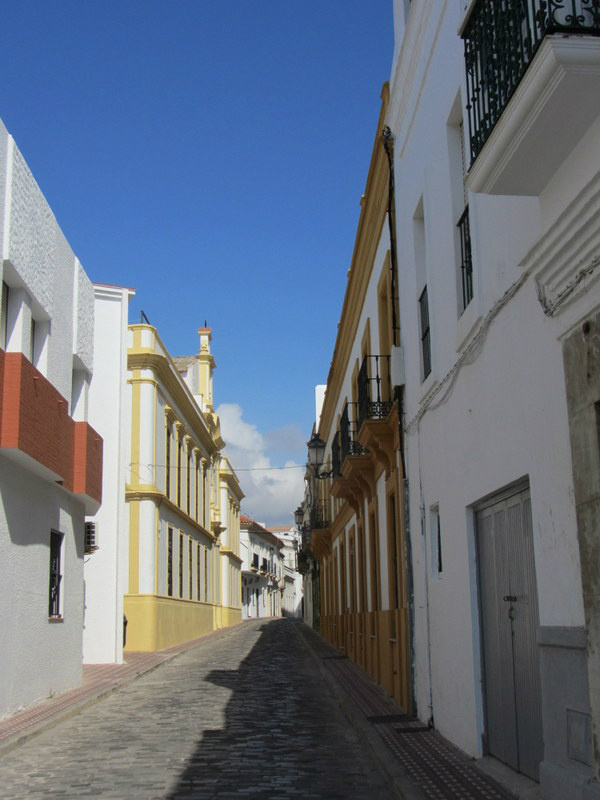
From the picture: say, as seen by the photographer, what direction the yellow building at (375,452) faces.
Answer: facing to the left of the viewer

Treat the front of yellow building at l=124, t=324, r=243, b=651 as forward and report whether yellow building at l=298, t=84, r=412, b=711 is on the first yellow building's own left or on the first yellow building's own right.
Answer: on the first yellow building's own right

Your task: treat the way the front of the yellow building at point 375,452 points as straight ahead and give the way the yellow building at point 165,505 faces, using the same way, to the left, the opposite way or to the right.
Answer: the opposite way

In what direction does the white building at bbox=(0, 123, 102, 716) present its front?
to the viewer's right

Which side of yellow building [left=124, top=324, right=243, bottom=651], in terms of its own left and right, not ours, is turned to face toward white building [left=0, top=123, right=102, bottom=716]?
right

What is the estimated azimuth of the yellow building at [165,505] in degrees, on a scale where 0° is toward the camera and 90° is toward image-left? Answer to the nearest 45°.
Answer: approximately 270°

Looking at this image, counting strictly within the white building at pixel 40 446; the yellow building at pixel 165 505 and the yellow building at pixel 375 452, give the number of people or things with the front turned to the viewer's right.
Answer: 2

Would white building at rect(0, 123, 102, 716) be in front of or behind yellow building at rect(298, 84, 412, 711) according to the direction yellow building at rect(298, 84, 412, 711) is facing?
in front
